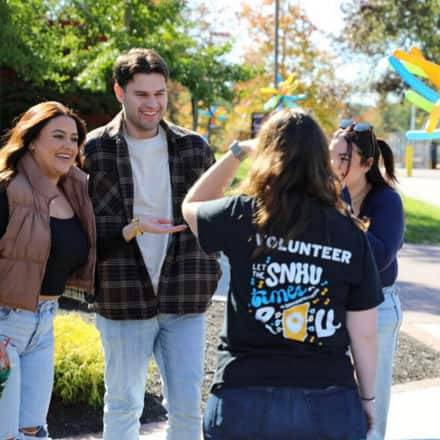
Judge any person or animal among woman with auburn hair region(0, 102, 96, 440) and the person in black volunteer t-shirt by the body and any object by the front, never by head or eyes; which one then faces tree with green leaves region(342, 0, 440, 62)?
the person in black volunteer t-shirt

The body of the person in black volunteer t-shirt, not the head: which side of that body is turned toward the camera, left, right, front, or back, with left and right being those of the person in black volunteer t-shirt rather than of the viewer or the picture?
back

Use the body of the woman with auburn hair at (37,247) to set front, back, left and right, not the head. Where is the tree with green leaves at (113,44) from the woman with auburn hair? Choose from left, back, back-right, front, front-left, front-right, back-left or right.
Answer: back-left

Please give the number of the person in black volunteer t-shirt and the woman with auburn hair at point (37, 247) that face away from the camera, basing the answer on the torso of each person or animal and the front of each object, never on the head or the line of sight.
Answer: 1

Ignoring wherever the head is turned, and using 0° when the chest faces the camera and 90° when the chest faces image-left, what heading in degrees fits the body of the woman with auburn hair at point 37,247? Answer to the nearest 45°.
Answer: approximately 315°

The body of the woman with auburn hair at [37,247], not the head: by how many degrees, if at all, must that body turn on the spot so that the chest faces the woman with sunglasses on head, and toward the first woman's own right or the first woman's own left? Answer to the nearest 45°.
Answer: approximately 45° to the first woman's own left

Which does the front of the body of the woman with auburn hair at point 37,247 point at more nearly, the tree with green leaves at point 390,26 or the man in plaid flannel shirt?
the man in plaid flannel shirt

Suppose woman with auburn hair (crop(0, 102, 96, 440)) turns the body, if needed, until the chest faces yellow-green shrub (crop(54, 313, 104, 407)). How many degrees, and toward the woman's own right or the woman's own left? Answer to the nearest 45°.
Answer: approximately 135° to the woman's own left

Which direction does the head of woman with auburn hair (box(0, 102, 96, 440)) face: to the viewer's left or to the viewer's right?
to the viewer's right

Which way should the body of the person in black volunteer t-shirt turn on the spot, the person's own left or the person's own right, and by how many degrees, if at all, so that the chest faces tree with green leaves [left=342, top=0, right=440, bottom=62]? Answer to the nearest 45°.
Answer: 0° — they already face it

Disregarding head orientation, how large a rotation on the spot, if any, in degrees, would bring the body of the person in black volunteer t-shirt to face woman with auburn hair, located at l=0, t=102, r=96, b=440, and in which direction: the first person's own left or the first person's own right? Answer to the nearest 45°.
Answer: approximately 45° to the first person's own left

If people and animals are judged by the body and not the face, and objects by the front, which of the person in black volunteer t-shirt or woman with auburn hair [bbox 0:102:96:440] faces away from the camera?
the person in black volunteer t-shirt
